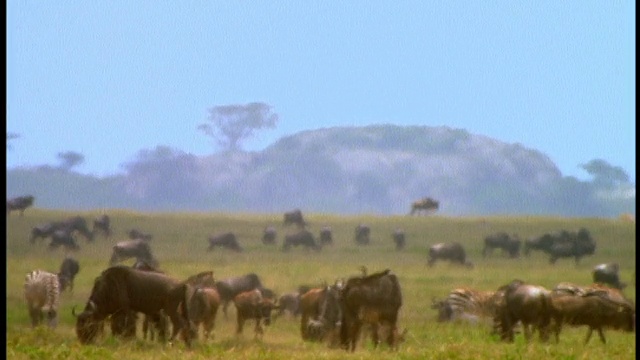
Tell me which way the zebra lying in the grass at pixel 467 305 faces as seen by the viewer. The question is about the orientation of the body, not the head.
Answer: to the viewer's left

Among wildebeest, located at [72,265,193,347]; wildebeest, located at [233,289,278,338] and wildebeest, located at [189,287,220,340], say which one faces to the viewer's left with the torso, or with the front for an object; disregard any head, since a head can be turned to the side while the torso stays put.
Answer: wildebeest, located at [72,265,193,347]

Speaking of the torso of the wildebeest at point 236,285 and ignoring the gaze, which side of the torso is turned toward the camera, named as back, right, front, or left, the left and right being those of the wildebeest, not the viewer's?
right
